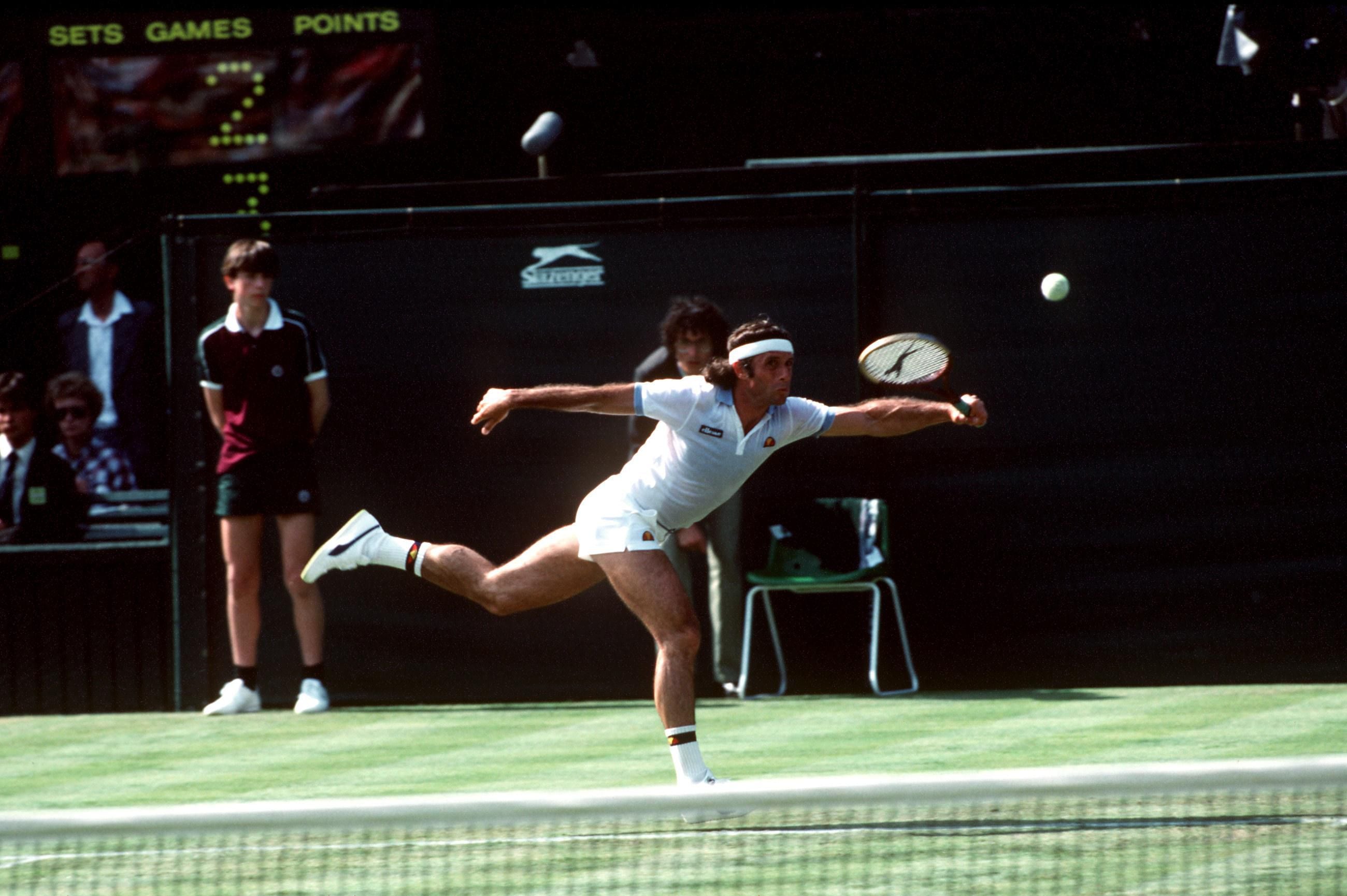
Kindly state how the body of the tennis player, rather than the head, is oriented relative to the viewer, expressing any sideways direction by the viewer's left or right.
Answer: facing the viewer and to the right of the viewer

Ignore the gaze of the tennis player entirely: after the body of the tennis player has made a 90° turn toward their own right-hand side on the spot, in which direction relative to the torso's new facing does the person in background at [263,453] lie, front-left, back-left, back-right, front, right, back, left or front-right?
right

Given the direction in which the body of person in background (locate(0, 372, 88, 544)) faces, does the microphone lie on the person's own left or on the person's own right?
on the person's own left

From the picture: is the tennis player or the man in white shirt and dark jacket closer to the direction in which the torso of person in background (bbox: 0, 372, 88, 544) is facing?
the tennis player

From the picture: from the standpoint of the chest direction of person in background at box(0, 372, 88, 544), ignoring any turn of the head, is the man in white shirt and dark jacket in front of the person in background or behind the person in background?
behind

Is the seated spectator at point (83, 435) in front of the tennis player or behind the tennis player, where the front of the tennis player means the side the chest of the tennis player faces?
behind

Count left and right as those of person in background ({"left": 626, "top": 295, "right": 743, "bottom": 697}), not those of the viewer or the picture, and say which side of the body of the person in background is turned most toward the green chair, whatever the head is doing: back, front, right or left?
left

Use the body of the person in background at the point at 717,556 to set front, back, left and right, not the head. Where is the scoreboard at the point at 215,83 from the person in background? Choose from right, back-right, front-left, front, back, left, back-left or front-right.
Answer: back-right

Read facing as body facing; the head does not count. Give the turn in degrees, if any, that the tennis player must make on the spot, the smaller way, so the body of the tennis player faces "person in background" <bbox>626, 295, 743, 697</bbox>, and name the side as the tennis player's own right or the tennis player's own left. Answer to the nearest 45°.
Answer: approximately 135° to the tennis player's own left

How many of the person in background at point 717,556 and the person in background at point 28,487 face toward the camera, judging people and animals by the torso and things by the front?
2
